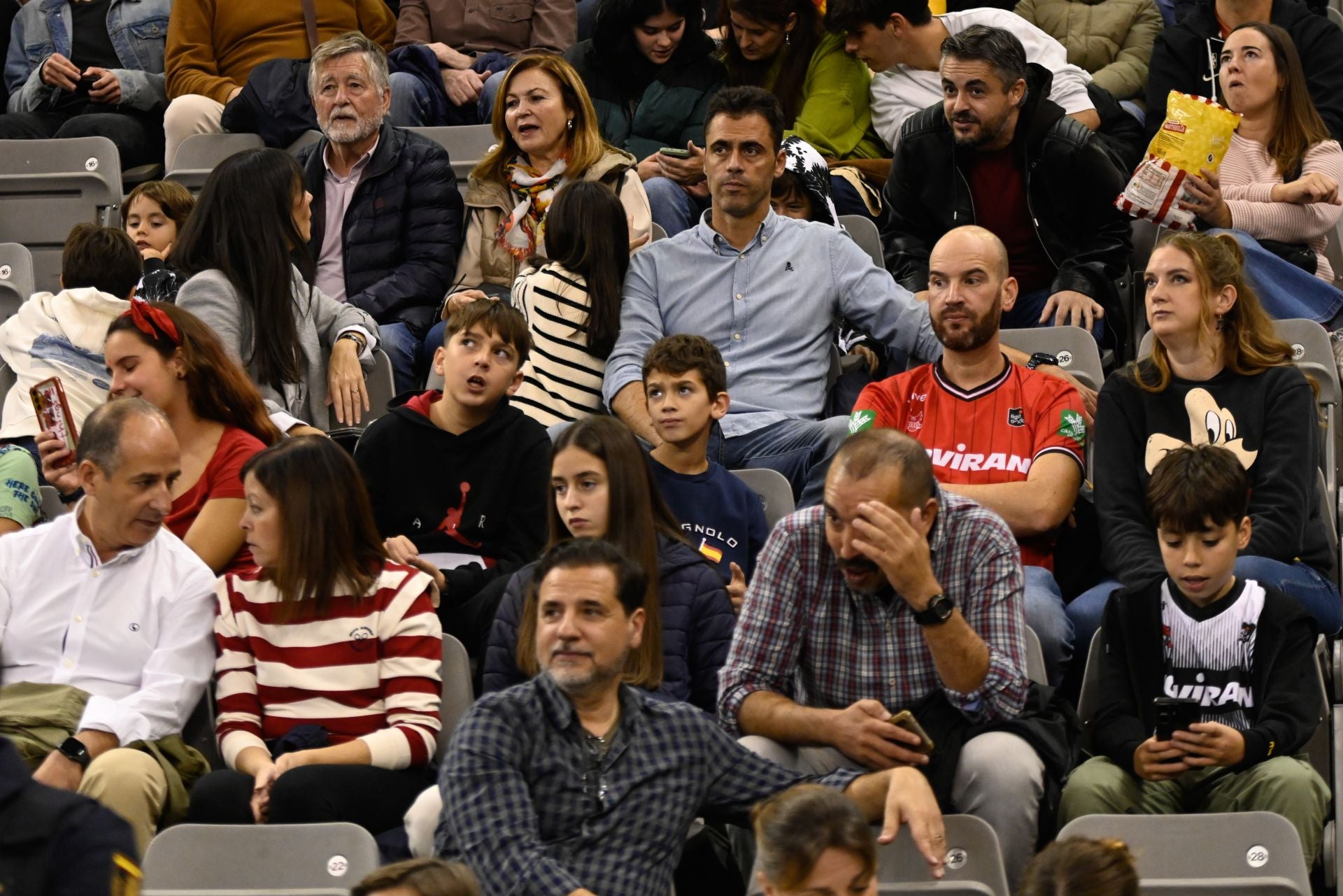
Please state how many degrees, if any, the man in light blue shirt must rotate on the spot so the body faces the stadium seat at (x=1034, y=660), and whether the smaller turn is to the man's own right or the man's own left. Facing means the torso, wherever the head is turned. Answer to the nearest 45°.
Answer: approximately 45° to the man's own left

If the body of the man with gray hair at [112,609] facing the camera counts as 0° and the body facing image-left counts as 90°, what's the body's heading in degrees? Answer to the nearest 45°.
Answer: approximately 0°

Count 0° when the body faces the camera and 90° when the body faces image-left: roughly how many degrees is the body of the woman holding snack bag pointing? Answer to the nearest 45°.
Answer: approximately 45°

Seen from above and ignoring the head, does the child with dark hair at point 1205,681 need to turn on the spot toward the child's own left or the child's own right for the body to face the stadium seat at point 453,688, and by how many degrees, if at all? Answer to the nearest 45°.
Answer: approximately 90° to the child's own right

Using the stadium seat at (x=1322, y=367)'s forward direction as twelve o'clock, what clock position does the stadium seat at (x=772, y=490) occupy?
the stadium seat at (x=772, y=490) is roughly at 2 o'clock from the stadium seat at (x=1322, y=367).

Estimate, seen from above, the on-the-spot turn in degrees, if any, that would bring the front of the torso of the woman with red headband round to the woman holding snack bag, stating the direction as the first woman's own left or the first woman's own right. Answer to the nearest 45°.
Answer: approximately 135° to the first woman's own left

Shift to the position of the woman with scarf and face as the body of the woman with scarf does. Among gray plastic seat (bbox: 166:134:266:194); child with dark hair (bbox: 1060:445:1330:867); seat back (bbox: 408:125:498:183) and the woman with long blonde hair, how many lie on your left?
2
